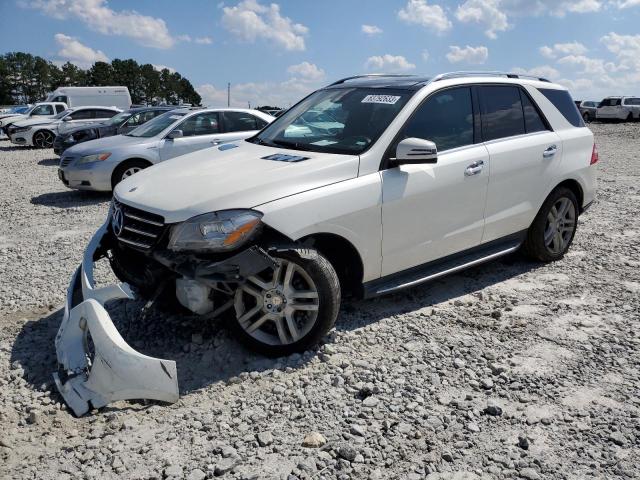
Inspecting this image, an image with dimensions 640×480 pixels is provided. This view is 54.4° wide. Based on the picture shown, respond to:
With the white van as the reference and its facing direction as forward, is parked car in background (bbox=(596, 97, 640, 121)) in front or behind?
behind

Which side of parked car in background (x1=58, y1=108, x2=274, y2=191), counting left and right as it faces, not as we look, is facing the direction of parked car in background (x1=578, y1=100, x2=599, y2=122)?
back

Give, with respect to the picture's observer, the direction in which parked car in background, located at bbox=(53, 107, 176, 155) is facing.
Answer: facing the viewer and to the left of the viewer

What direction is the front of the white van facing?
to the viewer's left

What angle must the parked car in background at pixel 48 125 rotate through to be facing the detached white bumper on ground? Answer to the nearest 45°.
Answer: approximately 45° to its left

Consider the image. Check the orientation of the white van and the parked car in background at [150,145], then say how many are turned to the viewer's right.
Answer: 0

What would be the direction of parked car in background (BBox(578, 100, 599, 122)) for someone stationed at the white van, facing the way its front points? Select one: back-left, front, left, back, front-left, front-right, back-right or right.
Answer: back
